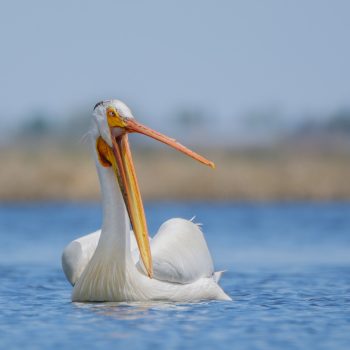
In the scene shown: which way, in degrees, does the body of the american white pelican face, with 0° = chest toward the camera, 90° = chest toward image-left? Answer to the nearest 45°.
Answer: approximately 45°
